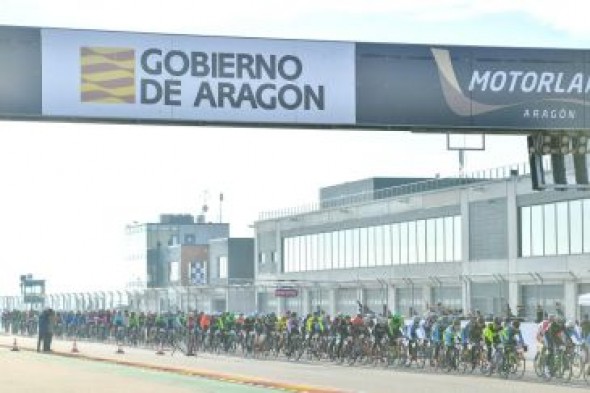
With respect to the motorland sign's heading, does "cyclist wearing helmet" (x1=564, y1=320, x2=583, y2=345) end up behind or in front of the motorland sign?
behind

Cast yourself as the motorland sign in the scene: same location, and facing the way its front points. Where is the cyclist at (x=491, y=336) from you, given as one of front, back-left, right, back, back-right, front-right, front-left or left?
back

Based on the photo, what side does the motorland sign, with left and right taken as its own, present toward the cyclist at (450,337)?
back

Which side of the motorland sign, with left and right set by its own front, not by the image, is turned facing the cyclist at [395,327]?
back

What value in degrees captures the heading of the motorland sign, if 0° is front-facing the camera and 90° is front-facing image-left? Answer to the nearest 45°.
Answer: approximately 0°

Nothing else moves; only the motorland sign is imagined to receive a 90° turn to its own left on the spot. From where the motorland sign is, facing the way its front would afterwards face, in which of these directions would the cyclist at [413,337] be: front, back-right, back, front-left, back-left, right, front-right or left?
left

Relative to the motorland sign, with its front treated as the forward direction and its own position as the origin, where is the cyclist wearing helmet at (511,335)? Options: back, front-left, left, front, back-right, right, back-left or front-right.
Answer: back

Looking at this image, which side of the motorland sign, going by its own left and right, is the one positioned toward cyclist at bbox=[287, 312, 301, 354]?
back
